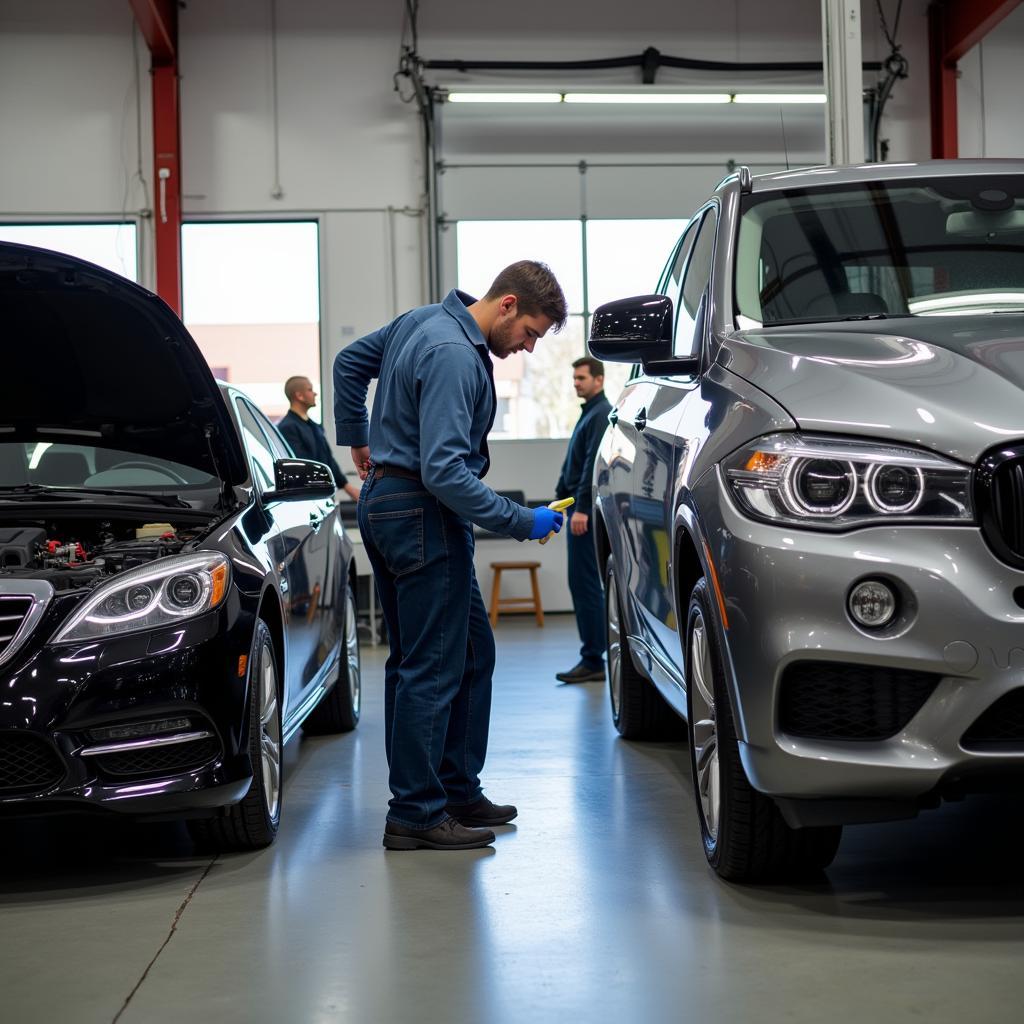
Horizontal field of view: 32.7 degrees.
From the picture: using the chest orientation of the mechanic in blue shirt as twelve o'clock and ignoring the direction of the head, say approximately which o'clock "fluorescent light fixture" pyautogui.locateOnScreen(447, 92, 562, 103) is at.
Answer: The fluorescent light fixture is roughly at 9 o'clock from the mechanic in blue shirt.

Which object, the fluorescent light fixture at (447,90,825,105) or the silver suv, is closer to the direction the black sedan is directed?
the silver suv

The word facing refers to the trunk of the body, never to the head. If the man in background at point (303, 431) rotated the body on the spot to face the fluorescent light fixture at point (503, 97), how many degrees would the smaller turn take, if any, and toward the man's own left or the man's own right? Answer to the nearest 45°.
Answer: approximately 45° to the man's own left

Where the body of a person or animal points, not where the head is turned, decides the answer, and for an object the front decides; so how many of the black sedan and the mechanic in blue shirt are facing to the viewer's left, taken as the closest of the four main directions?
0

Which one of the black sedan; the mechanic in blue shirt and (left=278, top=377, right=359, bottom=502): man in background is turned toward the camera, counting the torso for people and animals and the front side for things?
the black sedan

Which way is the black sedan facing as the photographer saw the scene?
facing the viewer

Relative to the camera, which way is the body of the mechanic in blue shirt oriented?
to the viewer's right

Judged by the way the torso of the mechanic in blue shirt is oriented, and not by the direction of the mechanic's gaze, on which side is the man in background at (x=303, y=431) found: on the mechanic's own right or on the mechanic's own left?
on the mechanic's own left

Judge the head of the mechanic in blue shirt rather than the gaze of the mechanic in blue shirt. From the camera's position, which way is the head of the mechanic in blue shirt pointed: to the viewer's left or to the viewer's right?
to the viewer's right

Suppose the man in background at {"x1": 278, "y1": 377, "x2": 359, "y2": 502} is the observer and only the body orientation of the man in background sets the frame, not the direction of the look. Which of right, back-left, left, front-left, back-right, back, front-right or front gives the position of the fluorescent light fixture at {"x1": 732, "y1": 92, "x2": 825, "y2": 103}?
front-left

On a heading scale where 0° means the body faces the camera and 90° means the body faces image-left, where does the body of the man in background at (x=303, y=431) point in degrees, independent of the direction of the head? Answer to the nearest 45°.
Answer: approximately 270°

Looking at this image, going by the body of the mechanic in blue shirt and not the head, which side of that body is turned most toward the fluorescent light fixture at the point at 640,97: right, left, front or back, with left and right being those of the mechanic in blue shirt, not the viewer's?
left

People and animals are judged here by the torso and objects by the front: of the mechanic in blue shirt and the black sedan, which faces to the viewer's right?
the mechanic in blue shirt

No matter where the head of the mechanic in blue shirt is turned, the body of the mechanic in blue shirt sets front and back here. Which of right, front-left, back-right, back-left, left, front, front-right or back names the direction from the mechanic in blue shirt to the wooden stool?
left
